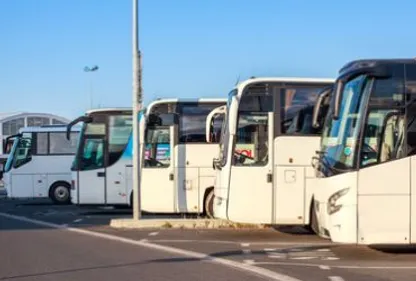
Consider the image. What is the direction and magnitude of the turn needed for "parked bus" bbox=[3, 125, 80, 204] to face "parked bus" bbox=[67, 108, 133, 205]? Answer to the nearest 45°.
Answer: approximately 90° to its left

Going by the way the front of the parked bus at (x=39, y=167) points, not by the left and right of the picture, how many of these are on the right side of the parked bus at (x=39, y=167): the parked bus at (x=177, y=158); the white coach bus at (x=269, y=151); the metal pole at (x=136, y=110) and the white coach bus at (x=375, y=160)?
0

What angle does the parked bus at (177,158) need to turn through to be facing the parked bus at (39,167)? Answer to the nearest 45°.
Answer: approximately 45° to its right

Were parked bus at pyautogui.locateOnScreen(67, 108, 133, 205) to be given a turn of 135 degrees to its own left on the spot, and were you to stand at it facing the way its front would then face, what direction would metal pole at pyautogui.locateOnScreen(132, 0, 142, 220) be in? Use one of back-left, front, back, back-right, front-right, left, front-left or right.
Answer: front-right

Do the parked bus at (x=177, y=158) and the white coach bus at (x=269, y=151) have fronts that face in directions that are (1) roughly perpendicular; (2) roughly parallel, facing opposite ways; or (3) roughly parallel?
roughly parallel

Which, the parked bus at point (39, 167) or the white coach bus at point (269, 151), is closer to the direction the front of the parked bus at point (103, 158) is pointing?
the parked bus

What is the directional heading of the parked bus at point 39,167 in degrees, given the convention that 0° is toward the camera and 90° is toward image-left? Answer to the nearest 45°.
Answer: approximately 90°

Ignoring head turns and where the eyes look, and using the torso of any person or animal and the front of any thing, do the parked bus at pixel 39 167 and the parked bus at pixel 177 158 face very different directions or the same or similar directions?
same or similar directions

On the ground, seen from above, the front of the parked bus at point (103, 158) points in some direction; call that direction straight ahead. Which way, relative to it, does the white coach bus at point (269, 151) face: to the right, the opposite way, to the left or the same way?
the same way

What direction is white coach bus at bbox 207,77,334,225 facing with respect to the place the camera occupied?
facing to the left of the viewer
